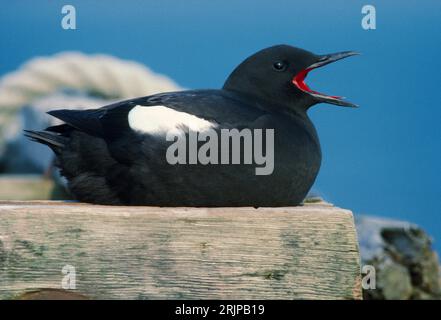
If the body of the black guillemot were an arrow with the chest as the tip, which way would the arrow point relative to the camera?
to the viewer's right

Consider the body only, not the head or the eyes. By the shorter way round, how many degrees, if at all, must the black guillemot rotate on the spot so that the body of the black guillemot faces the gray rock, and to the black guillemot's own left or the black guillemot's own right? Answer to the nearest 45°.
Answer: approximately 45° to the black guillemot's own left

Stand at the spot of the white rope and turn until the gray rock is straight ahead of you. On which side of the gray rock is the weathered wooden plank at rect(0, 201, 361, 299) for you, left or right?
right

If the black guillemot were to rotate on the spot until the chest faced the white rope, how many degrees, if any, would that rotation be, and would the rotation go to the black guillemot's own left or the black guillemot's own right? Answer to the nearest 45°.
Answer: approximately 90° to the black guillemot's own left

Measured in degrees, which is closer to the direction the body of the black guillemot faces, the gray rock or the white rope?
the gray rock
